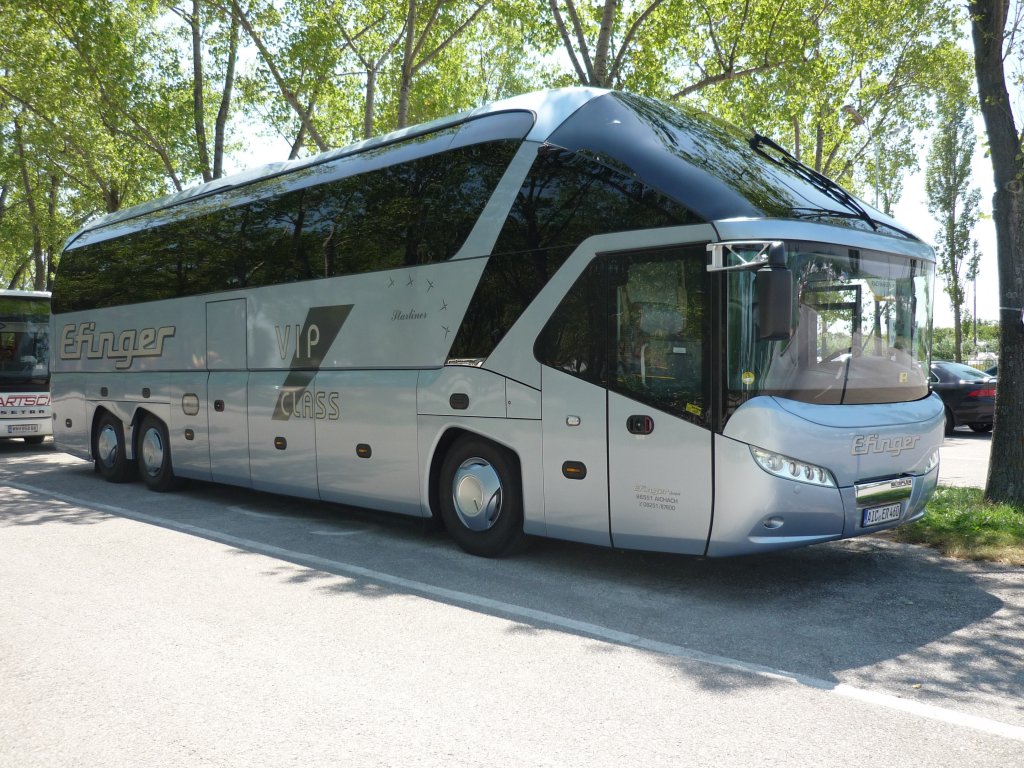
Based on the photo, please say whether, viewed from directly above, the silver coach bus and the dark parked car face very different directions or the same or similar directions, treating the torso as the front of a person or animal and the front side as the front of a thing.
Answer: very different directions

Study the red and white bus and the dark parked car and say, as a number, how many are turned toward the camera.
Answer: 1

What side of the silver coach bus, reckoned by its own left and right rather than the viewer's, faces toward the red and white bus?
back

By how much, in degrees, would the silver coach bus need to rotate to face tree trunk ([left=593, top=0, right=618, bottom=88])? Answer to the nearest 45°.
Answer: approximately 135° to its left

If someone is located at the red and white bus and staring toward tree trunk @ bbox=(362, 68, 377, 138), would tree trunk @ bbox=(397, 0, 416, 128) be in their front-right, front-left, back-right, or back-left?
front-right

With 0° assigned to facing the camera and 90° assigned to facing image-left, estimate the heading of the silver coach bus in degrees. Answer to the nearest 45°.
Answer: approximately 315°

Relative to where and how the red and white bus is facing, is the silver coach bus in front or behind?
in front

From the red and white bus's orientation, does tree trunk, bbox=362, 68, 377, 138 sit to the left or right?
on its left

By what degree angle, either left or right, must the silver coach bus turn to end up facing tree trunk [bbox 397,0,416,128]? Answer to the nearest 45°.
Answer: approximately 135° to its left

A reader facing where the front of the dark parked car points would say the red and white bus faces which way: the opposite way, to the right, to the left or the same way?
the opposite way

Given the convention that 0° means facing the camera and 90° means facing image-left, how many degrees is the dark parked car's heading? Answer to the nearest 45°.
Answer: approximately 135°

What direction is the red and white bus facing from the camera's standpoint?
toward the camera
